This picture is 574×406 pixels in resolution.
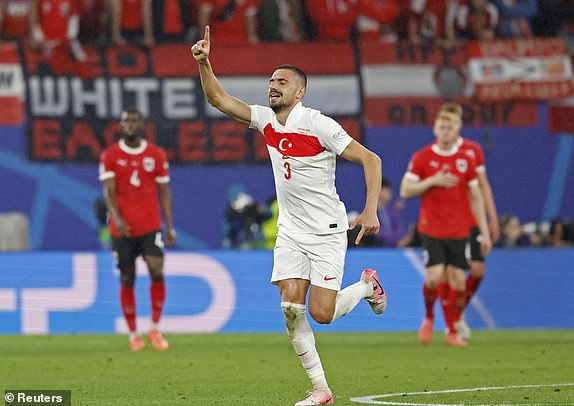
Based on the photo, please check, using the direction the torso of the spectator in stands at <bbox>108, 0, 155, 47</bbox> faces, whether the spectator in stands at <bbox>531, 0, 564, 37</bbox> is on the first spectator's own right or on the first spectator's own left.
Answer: on the first spectator's own left

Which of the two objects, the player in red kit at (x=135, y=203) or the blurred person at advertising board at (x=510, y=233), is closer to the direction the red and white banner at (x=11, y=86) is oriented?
the player in red kit

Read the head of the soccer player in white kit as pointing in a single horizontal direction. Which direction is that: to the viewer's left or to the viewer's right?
to the viewer's left

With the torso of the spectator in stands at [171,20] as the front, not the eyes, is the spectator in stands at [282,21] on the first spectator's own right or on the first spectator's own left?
on the first spectator's own left

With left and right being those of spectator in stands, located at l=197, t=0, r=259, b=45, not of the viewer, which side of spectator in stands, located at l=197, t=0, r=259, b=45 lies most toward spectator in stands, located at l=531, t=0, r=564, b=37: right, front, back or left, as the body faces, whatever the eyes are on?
left

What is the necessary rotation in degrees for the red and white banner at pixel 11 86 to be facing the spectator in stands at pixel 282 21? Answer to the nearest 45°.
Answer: approximately 90° to its left

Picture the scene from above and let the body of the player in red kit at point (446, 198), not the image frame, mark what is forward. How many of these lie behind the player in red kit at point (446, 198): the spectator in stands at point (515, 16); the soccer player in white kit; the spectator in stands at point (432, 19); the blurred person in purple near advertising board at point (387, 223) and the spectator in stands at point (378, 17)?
4

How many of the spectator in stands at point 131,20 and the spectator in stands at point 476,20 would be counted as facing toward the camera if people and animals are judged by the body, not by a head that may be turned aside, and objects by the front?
2

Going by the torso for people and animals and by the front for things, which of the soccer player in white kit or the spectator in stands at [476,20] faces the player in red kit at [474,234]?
the spectator in stands

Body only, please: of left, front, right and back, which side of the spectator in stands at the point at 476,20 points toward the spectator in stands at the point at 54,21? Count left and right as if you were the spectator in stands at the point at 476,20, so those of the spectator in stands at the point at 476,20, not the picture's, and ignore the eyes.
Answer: right

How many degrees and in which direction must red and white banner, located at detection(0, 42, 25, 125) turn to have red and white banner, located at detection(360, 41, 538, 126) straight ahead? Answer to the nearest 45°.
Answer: approximately 90° to its left
